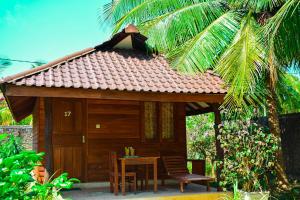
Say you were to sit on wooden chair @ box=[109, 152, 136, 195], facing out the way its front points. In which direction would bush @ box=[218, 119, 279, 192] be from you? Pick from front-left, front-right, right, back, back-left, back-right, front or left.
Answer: front

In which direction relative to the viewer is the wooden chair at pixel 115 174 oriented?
to the viewer's right

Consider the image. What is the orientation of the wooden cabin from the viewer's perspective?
toward the camera

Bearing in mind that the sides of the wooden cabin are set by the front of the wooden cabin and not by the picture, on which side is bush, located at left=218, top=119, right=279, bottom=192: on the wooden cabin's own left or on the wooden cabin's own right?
on the wooden cabin's own left
